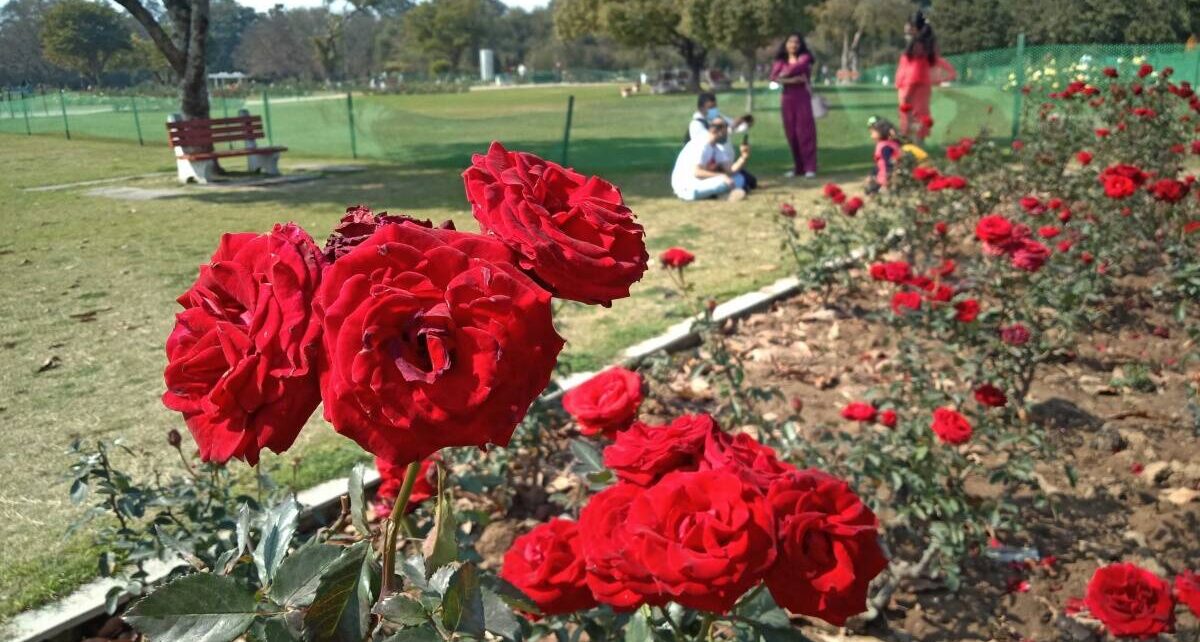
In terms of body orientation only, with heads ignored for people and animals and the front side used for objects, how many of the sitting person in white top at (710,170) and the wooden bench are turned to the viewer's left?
0

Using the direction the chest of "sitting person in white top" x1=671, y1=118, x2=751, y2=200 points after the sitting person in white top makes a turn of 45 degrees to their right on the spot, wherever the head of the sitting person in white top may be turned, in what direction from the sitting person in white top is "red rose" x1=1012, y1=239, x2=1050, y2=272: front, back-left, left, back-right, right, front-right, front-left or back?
front-right

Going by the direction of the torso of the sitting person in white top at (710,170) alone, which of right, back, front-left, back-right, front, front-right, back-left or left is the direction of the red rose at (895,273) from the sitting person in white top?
right

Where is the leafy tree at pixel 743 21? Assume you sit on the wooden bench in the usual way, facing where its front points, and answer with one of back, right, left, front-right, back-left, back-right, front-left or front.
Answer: left

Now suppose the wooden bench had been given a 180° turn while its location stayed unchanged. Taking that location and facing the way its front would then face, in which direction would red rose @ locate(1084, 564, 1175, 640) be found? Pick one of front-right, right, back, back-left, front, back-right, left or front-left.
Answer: back-left

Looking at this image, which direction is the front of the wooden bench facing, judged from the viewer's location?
facing the viewer and to the right of the viewer

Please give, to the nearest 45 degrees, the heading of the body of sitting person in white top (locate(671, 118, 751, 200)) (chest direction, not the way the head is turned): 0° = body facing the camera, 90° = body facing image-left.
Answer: approximately 270°
